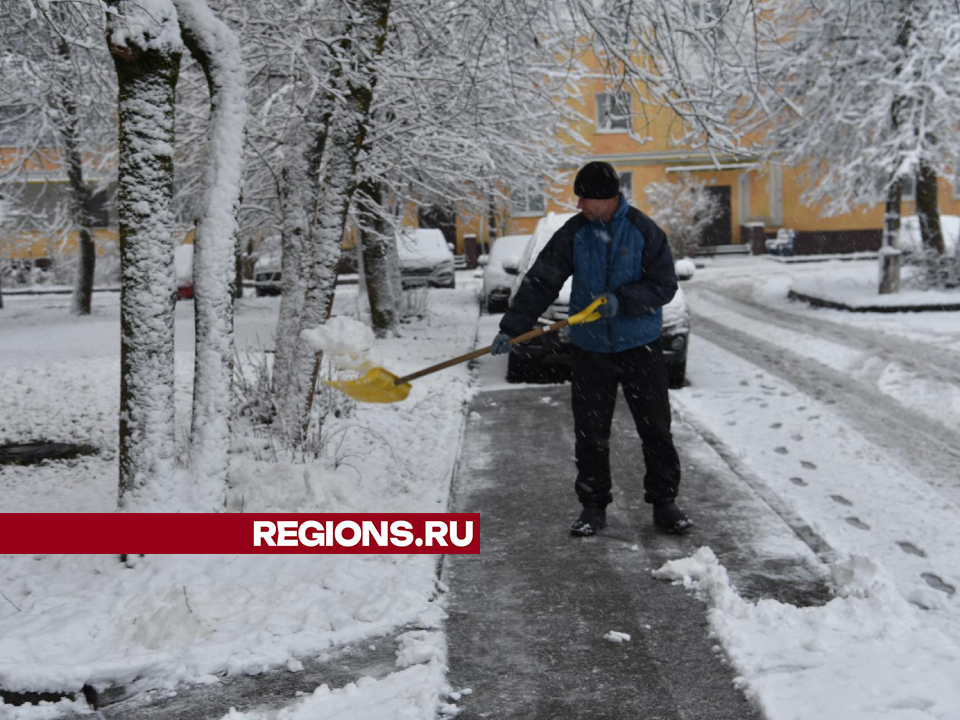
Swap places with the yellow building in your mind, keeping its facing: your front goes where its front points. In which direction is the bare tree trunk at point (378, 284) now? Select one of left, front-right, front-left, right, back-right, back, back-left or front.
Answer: front

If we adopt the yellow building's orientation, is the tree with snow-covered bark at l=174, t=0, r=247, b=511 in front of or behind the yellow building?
in front

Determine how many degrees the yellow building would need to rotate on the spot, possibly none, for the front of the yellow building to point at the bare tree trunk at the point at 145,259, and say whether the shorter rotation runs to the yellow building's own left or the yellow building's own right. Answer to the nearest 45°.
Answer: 0° — it already faces it

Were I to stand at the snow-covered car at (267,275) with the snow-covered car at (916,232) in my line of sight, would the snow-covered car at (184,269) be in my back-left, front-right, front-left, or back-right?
back-left

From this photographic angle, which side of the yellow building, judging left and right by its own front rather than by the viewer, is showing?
front

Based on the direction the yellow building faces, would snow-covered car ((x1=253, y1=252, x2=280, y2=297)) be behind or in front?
in front

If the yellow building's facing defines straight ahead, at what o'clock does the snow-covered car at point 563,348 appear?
The snow-covered car is roughly at 12 o'clock from the yellow building.

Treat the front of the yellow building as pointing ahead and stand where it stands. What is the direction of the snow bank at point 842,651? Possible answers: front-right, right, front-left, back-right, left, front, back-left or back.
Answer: front

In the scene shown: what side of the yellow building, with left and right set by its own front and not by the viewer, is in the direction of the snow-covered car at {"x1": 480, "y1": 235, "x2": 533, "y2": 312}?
front

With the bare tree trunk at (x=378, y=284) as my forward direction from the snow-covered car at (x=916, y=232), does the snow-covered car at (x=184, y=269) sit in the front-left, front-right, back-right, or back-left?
front-right
